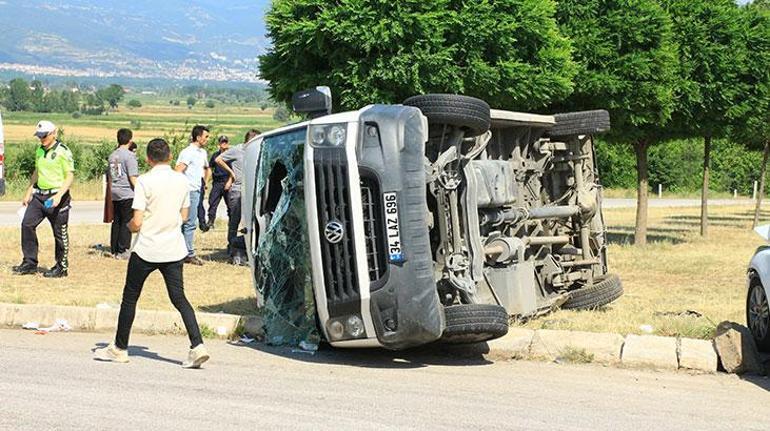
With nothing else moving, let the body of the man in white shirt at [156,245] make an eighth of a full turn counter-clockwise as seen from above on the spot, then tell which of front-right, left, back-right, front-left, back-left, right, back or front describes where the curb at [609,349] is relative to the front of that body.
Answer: back

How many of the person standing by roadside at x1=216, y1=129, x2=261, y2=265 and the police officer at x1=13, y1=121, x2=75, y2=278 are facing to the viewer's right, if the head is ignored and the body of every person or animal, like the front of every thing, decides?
1

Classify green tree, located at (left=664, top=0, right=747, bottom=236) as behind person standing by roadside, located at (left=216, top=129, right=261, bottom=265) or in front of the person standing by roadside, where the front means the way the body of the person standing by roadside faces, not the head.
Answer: in front

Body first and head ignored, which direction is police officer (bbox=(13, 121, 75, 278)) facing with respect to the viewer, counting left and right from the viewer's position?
facing the viewer and to the left of the viewer

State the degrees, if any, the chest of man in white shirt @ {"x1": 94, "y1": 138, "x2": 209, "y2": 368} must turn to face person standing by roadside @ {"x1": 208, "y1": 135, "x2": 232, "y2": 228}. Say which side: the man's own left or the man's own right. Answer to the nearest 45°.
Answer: approximately 45° to the man's own right

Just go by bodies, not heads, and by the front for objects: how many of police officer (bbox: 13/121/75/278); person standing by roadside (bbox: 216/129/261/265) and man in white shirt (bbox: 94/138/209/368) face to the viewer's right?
1

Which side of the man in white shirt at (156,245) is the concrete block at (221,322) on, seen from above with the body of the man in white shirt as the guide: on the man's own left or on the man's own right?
on the man's own right

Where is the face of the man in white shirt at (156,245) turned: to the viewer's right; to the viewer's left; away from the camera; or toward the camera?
away from the camera

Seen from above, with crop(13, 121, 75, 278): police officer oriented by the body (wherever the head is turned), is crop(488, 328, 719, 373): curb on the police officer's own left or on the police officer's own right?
on the police officer's own left

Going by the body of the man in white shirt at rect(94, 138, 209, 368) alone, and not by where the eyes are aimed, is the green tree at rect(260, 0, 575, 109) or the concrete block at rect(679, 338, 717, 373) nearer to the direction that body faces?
the green tree

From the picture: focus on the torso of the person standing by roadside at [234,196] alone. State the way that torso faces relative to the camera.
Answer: to the viewer's right

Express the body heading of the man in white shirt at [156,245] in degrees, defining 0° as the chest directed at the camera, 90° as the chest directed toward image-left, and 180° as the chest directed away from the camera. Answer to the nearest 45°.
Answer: approximately 135°
